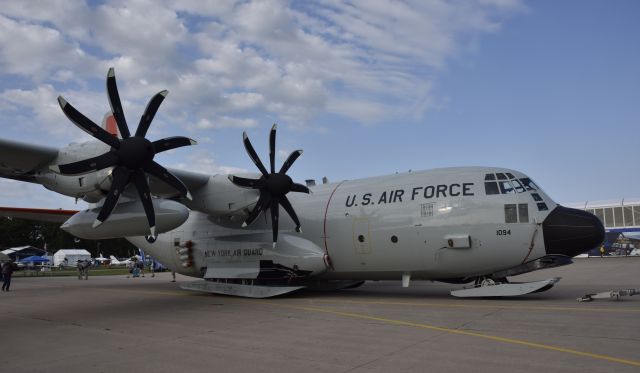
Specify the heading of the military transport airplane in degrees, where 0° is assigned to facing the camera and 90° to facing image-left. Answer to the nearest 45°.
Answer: approximately 315°
